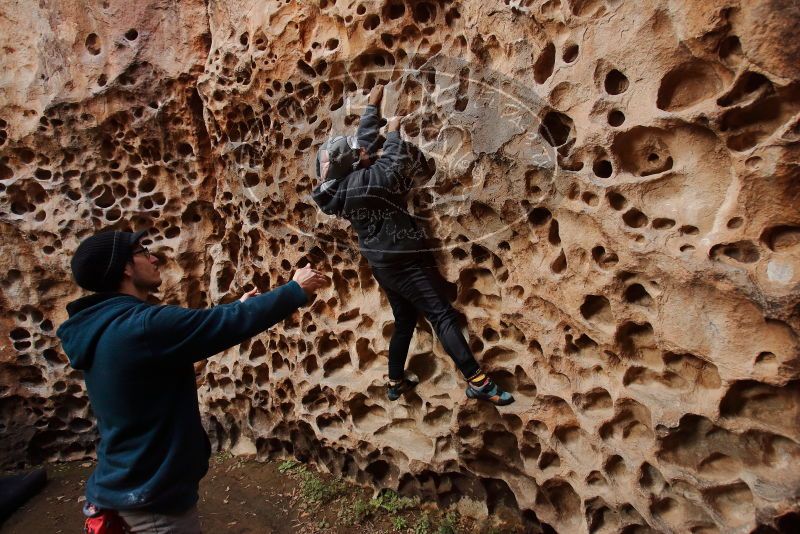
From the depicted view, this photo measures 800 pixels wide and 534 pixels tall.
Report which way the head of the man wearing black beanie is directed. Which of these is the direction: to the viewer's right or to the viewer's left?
to the viewer's right

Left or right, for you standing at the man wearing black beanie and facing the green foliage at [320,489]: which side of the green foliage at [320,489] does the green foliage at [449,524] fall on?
right

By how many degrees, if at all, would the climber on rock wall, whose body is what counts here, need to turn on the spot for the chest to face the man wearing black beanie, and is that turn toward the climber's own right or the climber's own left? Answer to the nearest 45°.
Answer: approximately 180°

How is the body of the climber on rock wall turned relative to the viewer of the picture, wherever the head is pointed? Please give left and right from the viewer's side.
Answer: facing away from the viewer and to the right of the viewer

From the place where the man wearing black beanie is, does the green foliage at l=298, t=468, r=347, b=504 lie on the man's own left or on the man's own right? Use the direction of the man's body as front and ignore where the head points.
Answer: on the man's own left

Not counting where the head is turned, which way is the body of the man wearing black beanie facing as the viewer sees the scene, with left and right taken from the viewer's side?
facing to the right of the viewer
